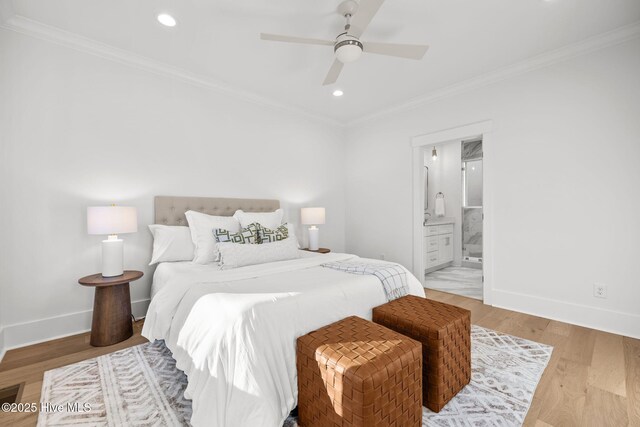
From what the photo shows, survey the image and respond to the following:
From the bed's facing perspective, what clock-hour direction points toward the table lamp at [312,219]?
The table lamp is roughly at 8 o'clock from the bed.

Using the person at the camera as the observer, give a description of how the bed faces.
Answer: facing the viewer and to the right of the viewer

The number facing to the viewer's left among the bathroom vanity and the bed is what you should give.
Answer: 0

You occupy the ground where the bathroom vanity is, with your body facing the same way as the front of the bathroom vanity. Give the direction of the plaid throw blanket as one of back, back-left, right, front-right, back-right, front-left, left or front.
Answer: front-right

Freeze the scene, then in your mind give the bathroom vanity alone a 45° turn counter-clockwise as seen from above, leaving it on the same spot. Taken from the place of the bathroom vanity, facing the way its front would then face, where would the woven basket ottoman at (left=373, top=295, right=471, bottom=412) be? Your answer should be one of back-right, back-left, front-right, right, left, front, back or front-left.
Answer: right

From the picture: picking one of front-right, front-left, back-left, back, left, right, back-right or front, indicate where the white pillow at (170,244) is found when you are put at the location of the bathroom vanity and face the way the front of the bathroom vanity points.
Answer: right

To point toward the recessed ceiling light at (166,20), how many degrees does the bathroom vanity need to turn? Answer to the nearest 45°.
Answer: approximately 90° to its right

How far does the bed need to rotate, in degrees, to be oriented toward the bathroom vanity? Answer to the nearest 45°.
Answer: approximately 90° to its left
